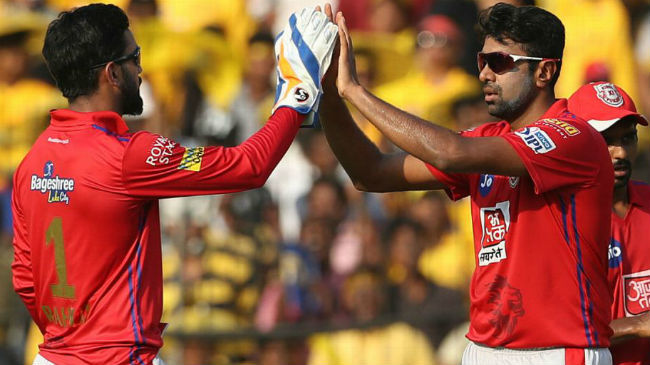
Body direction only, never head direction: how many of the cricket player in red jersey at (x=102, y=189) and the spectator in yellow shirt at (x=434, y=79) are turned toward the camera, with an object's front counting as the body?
1

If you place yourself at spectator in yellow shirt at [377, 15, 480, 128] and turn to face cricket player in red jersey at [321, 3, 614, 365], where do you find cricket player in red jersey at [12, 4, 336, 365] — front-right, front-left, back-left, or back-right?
front-right

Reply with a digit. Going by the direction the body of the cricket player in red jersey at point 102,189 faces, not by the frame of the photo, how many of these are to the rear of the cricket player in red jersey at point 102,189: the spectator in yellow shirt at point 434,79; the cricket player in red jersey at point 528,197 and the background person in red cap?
0

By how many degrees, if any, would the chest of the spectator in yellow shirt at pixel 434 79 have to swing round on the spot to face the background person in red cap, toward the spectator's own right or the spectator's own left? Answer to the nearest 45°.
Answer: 0° — they already face them

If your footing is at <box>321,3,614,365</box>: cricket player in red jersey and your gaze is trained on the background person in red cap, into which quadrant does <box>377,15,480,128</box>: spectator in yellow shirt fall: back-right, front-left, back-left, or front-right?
front-left

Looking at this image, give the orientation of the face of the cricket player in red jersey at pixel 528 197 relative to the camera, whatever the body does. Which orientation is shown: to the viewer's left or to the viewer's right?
to the viewer's left

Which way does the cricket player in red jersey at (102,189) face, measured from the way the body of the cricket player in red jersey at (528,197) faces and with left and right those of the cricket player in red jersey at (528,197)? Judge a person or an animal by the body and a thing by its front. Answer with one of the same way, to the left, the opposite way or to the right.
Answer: the opposite way

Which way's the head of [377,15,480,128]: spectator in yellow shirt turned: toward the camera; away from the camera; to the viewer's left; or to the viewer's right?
toward the camera

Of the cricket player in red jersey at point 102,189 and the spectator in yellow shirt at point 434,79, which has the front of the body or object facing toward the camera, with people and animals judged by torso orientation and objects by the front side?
the spectator in yellow shirt

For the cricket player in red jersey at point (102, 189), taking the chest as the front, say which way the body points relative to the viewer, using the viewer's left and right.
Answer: facing away from the viewer and to the right of the viewer

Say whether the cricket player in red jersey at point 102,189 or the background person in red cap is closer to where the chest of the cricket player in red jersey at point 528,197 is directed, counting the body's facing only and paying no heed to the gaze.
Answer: the cricket player in red jersey

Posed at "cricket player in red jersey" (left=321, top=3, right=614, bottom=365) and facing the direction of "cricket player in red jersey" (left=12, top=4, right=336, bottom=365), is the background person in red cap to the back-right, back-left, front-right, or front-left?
back-right

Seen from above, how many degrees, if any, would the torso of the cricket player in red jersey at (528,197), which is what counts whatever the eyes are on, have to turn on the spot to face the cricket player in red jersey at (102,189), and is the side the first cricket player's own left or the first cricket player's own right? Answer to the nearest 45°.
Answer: approximately 45° to the first cricket player's own right

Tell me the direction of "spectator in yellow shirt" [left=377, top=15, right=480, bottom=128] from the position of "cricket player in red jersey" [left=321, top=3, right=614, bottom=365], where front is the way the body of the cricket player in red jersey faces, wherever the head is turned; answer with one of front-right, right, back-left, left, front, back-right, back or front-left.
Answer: back-right

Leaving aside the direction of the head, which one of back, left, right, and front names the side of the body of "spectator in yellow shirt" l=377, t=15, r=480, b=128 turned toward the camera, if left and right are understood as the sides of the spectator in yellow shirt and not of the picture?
front

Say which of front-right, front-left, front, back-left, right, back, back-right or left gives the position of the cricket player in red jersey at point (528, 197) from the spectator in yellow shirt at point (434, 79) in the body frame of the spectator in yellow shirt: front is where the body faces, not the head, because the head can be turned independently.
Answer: front
